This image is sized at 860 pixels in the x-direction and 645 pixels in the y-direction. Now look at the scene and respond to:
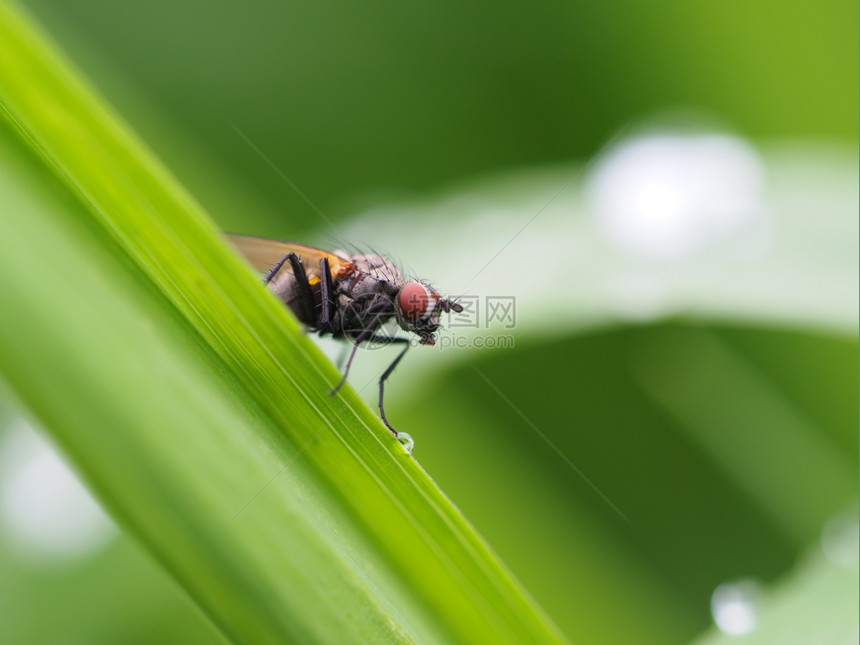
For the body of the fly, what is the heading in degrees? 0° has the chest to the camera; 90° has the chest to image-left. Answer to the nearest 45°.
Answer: approximately 270°
